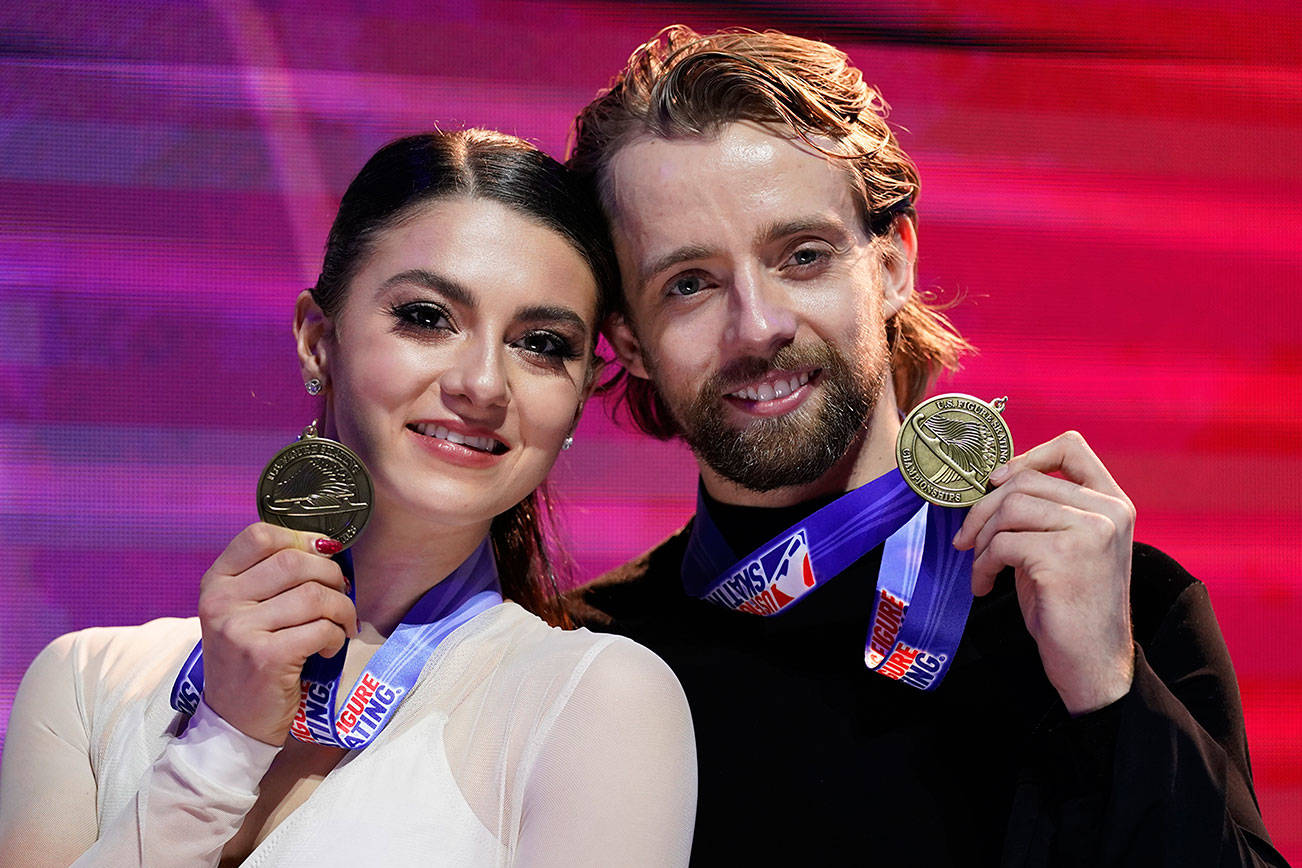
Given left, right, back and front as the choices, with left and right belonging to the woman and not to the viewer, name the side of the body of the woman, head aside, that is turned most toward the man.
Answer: left

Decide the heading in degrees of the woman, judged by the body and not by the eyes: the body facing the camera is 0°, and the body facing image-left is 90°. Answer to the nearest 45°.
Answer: approximately 0°
